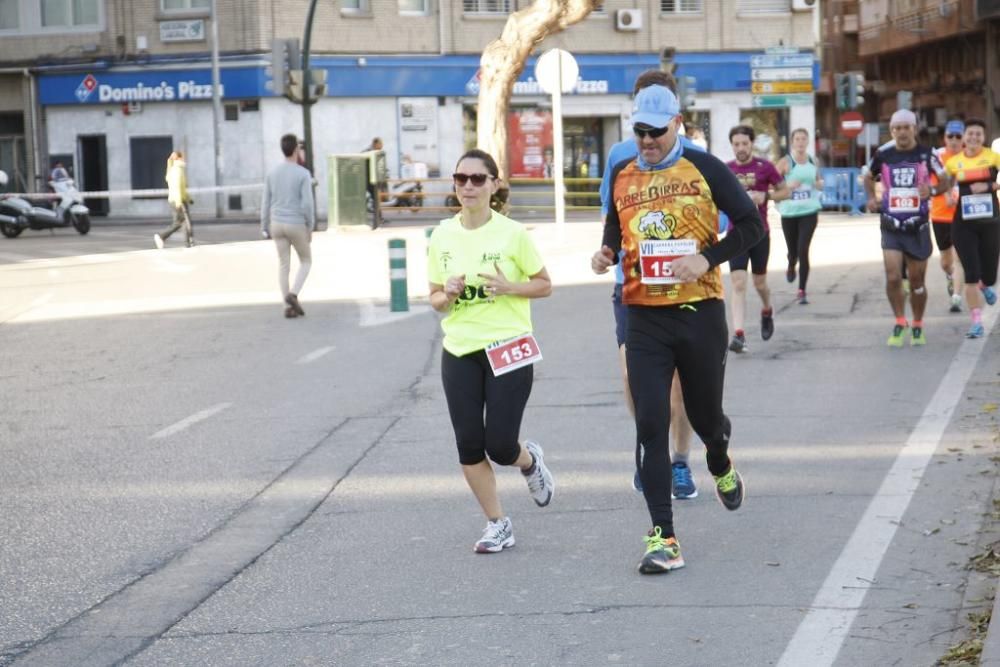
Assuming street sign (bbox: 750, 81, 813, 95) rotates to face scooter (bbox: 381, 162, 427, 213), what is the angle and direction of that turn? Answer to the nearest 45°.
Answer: approximately 90° to its right

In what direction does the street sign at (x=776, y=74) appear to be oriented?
toward the camera

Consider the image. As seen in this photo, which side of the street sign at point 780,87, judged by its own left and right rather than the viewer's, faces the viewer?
front

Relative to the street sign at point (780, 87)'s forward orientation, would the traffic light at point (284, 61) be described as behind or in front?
in front

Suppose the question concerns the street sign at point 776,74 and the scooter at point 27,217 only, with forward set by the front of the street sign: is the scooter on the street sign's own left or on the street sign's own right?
on the street sign's own right

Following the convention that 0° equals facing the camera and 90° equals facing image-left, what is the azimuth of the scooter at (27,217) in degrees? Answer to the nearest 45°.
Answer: approximately 270°

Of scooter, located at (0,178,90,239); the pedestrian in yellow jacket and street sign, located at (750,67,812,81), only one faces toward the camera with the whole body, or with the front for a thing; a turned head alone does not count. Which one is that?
the street sign

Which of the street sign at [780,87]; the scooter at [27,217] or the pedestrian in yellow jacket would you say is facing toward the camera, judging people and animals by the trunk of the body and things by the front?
the street sign

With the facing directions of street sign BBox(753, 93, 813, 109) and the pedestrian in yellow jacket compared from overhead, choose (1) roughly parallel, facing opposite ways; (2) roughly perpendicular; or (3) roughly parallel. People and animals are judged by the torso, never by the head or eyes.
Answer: roughly perpendicular

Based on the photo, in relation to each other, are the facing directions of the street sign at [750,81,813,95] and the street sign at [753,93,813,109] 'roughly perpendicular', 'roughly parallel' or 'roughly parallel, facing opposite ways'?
roughly parallel

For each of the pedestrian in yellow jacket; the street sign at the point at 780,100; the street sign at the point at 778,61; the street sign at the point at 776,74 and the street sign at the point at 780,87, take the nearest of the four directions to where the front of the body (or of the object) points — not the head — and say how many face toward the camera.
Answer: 4

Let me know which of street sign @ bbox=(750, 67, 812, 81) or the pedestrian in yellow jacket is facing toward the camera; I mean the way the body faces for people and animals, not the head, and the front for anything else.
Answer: the street sign

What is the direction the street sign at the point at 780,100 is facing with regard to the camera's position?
facing the viewer

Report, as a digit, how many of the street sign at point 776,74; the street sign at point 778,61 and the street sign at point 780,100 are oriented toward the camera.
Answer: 3
